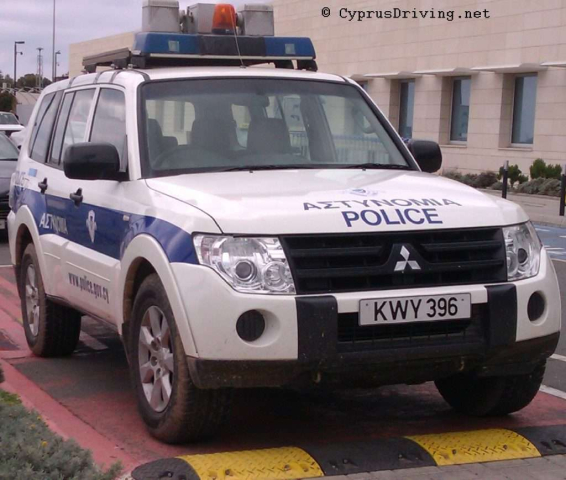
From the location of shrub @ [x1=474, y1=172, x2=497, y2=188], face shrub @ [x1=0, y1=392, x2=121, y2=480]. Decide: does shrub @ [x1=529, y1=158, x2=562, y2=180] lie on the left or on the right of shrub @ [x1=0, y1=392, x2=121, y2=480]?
left

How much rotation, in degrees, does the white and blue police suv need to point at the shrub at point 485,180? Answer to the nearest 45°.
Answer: approximately 135° to its left

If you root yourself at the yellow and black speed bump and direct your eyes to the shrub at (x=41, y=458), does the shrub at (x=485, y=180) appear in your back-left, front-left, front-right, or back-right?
back-right

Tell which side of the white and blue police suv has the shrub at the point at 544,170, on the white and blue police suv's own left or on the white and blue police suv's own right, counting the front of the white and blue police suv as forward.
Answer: on the white and blue police suv's own left

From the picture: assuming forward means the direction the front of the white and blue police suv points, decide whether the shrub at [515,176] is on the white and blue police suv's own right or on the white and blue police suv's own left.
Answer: on the white and blue police suv's own left

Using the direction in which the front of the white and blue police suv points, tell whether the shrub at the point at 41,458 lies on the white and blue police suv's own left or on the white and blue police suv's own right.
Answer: on the white and blue police suv's own right

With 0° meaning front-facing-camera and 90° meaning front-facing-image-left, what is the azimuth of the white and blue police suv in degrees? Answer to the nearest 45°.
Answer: approximately 315°

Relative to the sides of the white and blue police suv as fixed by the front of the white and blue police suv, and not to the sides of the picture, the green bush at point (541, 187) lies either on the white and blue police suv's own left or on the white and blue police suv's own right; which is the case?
on the white and blue police suv's own left
